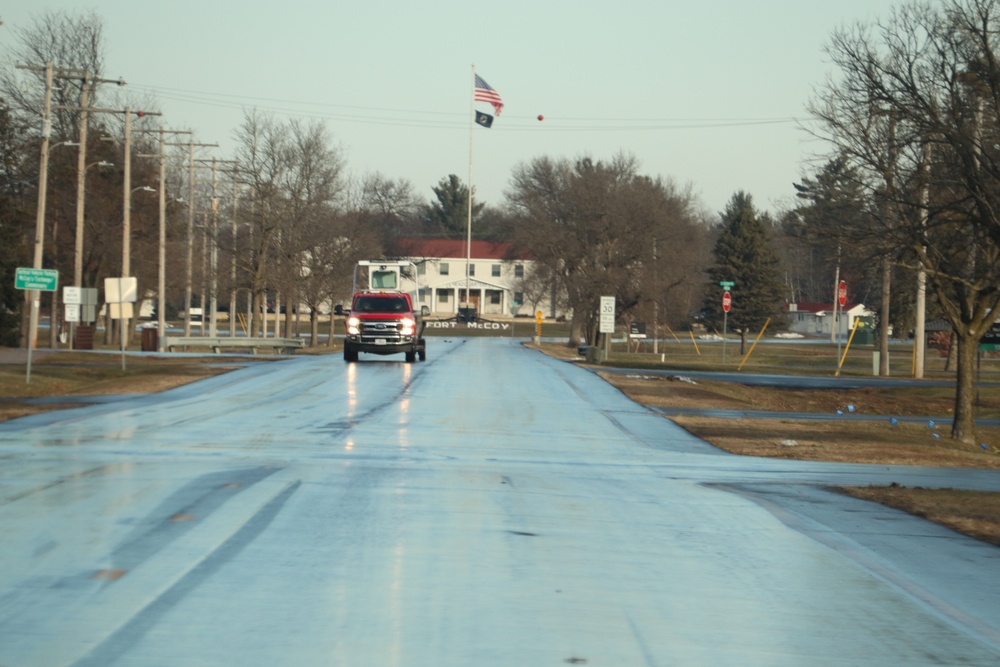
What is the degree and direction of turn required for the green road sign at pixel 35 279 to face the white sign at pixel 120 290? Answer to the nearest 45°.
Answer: approximately 135° to its left

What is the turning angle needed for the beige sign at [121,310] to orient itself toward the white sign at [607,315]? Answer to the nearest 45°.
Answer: approximately 45° to its right

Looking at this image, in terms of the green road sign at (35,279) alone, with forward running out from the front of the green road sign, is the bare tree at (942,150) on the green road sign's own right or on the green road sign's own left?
on the green road sign's own left

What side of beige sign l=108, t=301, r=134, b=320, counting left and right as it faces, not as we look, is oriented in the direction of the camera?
back

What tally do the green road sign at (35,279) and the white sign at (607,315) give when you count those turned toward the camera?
2

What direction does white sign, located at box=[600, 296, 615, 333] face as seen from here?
toward the camera

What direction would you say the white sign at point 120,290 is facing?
away from the camera
